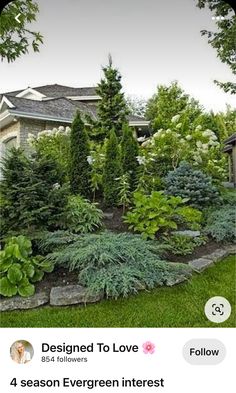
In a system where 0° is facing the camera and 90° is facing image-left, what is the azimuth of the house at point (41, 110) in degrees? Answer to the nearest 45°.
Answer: approximately 45°

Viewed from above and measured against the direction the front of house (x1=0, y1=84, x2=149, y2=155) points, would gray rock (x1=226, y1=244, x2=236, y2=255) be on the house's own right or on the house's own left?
on the house's own left
